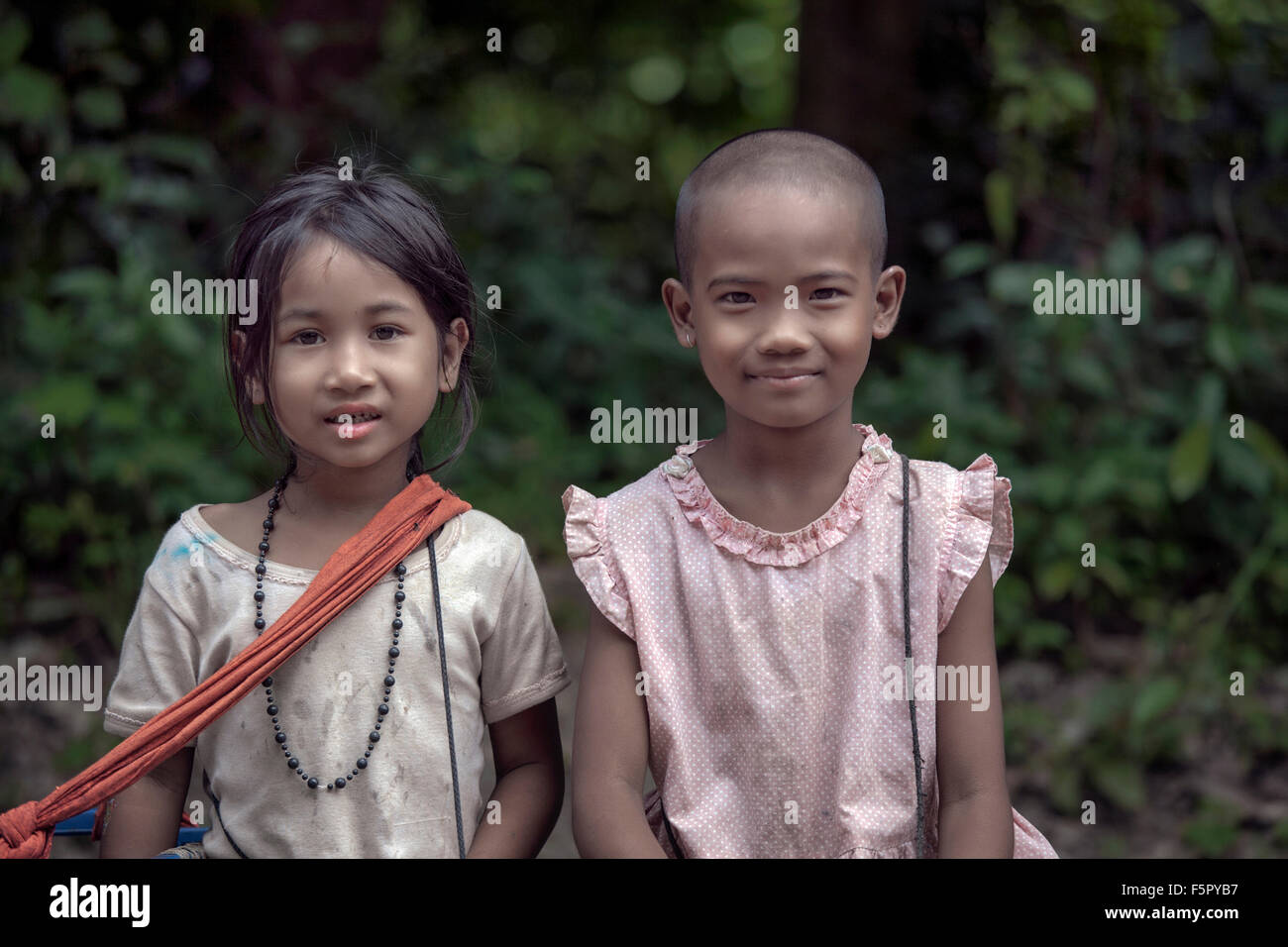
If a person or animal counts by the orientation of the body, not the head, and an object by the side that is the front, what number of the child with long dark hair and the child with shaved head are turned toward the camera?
2

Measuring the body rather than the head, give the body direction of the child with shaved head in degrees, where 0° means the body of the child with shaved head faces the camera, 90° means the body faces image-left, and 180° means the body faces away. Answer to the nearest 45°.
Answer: approximately 0°
